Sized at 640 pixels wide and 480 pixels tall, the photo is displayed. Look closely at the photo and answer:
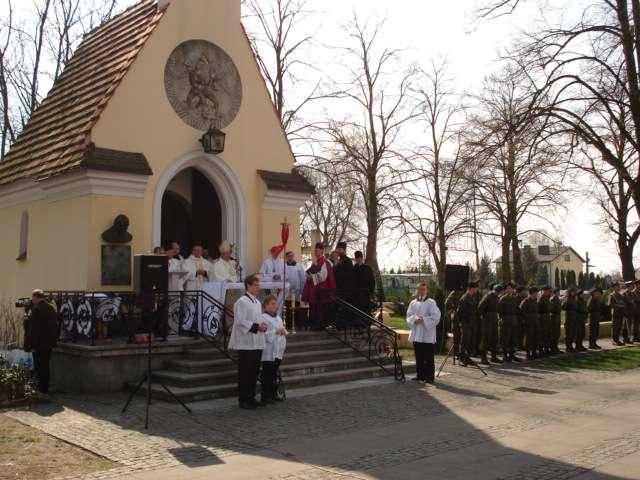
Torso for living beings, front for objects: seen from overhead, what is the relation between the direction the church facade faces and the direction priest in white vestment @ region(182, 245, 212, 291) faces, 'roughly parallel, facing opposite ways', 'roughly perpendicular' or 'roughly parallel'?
roughly parallel

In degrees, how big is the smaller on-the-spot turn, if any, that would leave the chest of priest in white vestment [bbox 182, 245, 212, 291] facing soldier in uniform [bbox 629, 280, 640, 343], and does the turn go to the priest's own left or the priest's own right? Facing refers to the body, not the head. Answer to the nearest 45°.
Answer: approximately 90° to the priest's own left

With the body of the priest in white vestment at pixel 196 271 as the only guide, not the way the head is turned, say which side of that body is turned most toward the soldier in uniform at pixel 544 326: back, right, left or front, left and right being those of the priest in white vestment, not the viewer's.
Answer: left

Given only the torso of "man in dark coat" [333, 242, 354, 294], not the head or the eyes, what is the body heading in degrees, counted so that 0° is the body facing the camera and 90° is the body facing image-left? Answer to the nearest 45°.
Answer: approximately 45°

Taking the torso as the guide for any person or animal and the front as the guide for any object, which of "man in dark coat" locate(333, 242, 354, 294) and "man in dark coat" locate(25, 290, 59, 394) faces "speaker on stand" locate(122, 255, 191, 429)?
"man in dark coat" locate(333, 242, 354, 294)

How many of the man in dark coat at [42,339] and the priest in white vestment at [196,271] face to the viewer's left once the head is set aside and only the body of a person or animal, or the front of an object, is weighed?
1

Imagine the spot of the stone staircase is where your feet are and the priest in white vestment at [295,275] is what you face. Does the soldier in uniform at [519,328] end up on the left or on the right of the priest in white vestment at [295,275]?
right

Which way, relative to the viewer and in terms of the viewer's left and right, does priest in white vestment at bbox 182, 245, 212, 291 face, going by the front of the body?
facing the viewer and to the right of the viewer

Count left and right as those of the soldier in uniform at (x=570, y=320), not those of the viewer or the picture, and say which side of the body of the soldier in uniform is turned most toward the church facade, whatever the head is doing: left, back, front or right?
front

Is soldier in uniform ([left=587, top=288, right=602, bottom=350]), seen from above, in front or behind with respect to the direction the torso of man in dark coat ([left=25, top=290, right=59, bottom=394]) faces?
behind
